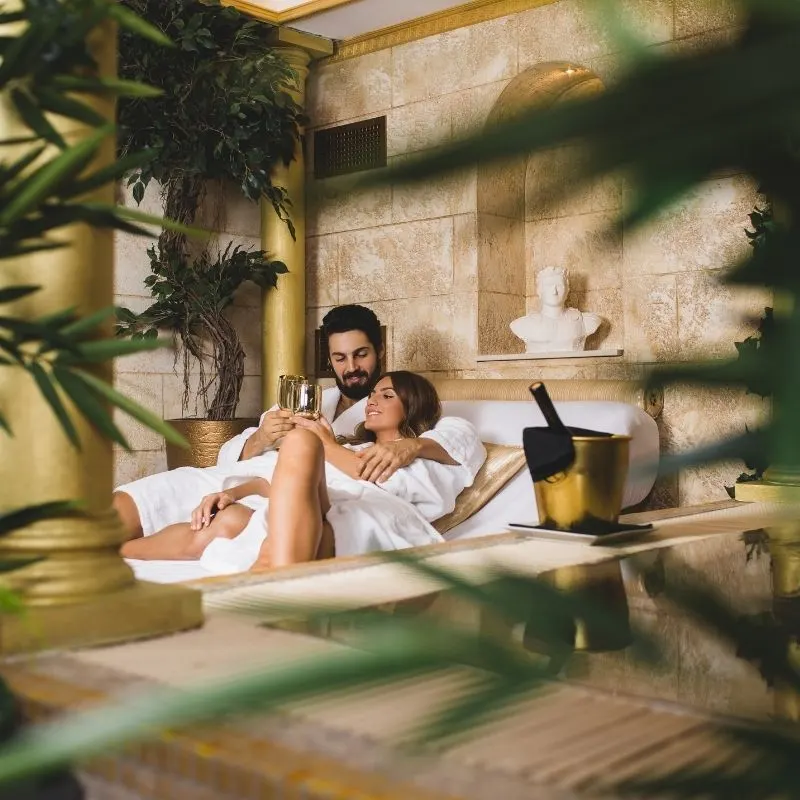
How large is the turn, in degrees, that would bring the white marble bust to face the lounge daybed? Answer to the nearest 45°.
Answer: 0° — it already faces it

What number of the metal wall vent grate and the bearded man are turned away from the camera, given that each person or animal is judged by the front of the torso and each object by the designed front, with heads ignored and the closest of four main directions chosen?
0

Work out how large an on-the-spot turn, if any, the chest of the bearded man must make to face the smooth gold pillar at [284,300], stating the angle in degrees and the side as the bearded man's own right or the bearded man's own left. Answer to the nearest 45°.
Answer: approximately 135° to the bearded man's own right

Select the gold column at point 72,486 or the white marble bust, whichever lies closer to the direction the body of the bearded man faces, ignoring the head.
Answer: the gold column

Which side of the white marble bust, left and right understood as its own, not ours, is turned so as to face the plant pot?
right

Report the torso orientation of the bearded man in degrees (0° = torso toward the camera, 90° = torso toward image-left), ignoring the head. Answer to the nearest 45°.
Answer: approximately 45°

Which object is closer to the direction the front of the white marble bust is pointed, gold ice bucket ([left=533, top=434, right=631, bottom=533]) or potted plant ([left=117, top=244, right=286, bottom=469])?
the gold ice bucket

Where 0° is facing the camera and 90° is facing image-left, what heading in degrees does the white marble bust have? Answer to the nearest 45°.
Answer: approximately 0°

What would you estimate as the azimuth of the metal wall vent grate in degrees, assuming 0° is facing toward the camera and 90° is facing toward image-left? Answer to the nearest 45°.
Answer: approximately 45°

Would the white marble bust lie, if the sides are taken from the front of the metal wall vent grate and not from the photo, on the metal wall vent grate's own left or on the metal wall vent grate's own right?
on the metal wall vent grate's own left
